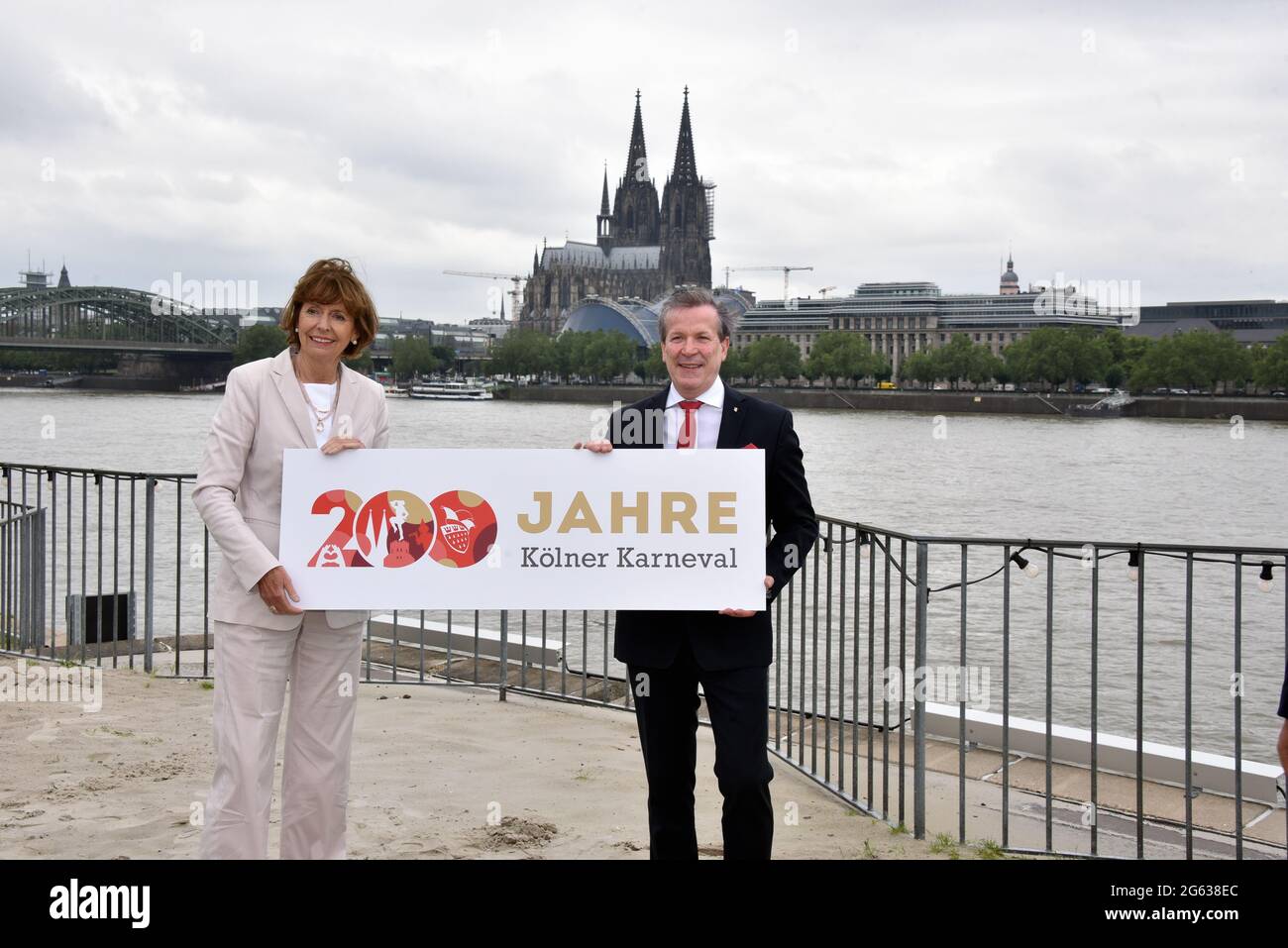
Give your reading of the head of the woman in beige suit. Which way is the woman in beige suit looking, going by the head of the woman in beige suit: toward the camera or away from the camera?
toward the camera

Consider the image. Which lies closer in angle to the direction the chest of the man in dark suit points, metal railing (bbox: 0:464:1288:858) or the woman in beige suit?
the woman in beige suit

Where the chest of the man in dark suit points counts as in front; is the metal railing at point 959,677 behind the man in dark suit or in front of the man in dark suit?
behind

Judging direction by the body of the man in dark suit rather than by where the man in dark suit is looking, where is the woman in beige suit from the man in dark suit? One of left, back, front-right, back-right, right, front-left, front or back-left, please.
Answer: right

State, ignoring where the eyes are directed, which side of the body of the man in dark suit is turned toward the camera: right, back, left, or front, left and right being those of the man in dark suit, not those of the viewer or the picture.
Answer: front

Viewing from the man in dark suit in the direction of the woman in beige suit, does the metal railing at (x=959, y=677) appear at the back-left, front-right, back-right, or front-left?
back-right
